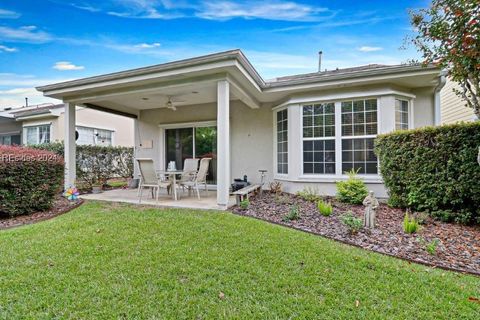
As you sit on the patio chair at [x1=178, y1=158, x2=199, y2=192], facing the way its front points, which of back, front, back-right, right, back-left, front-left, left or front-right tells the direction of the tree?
left

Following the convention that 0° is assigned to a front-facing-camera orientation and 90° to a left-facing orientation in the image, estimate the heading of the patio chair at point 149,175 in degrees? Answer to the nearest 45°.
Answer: approximately 225°

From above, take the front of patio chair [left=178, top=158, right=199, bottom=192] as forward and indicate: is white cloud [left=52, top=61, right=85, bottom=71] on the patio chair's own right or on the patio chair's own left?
on the patio chair's own right

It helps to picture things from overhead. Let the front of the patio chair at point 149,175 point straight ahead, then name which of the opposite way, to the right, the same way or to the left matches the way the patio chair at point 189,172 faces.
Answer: the opposite way

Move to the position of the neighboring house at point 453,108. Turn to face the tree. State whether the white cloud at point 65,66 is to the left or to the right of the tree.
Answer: right

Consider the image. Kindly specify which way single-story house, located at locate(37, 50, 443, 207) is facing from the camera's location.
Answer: facing away from the viewer

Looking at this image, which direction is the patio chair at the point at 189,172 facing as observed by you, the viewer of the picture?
facing the viewer and to the left of the viewer

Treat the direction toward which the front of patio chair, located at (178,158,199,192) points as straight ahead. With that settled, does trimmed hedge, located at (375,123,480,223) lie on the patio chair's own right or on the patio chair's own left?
on the patio chair's own left

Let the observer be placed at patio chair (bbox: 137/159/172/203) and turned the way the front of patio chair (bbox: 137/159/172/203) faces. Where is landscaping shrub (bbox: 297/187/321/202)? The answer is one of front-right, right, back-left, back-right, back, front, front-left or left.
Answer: front-right

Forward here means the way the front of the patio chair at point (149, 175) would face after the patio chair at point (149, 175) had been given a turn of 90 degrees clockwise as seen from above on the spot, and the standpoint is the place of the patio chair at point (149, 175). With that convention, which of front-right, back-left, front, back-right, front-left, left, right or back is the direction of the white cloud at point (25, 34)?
back

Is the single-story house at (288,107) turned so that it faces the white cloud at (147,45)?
no

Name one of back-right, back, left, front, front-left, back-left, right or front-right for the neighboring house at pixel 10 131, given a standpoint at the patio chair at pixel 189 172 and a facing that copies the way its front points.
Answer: right

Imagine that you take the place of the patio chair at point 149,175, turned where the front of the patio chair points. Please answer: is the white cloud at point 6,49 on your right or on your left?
on your left
